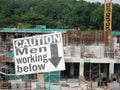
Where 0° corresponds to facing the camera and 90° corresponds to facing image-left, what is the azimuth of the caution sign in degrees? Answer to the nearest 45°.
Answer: approximately 0°

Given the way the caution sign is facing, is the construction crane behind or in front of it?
behind

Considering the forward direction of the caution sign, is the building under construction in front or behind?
behind
